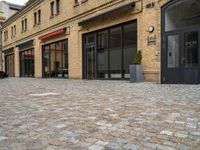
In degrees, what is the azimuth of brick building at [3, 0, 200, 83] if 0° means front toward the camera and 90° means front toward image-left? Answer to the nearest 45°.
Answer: approximately 45°
